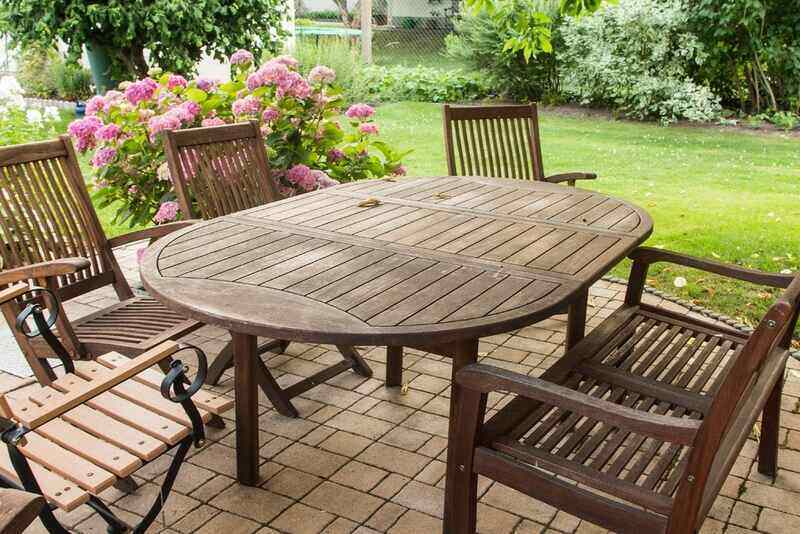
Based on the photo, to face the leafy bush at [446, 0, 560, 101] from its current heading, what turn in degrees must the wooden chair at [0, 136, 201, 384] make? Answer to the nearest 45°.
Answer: approximately 90° to its left

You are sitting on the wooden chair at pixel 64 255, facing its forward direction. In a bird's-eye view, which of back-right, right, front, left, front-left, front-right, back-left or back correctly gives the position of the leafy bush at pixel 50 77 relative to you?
back-left

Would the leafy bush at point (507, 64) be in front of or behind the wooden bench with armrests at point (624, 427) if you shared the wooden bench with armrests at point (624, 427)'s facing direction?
in front

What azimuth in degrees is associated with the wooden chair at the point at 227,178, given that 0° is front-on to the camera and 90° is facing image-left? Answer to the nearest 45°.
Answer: approximately 315°

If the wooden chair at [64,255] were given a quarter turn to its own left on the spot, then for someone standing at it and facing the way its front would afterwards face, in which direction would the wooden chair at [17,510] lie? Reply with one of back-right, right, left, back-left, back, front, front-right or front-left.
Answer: back-right

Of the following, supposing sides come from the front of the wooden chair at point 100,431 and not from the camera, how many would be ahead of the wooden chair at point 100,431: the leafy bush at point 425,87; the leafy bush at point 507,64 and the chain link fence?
3

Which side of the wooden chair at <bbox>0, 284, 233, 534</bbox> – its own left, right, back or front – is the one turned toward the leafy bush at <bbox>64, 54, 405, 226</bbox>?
front

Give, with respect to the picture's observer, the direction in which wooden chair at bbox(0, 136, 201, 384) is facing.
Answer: facing the viewer and to the right of the viewer

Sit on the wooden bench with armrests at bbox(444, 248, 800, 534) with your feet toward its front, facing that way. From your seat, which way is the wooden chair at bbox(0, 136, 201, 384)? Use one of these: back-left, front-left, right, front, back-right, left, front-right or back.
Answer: front-left

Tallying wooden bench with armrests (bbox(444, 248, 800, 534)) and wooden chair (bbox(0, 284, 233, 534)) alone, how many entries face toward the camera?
0

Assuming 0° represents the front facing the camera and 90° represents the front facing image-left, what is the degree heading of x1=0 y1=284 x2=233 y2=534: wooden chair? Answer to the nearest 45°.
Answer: approximately 225°

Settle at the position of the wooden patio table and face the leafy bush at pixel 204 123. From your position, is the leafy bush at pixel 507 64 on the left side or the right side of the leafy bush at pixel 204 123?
right

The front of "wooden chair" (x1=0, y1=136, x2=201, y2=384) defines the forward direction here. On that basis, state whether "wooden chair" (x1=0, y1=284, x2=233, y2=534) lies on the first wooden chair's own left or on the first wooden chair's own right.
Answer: on the first wooden chair's own right

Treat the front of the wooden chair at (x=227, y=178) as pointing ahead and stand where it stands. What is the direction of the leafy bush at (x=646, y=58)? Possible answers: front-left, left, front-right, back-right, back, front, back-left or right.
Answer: left
